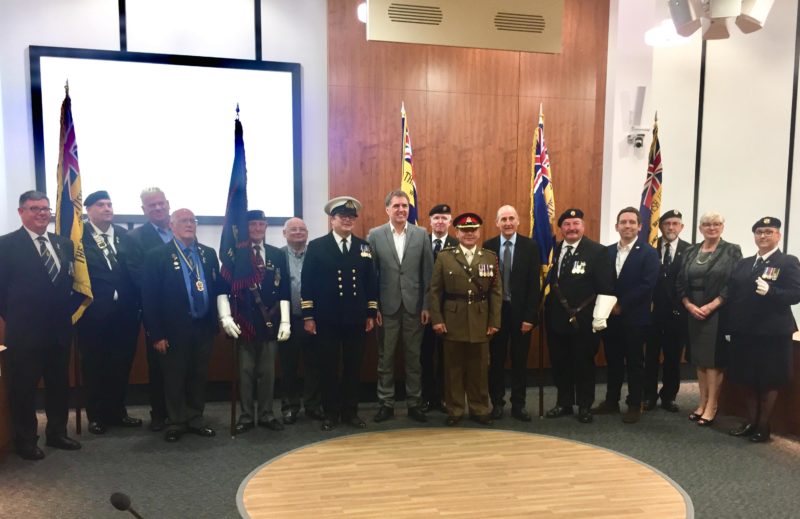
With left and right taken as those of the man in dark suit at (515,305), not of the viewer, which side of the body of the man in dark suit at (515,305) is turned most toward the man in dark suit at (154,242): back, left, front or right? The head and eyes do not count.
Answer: right

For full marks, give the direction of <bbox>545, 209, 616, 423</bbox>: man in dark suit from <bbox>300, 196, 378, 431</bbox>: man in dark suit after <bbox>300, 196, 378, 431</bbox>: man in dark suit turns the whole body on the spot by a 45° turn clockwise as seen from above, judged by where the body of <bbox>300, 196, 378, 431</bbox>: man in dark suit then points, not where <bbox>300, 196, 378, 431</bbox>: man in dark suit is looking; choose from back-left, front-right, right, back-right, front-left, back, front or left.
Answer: back-left

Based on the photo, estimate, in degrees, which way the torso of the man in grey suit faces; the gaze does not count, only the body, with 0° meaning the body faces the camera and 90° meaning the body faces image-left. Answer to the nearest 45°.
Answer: approximately 0°

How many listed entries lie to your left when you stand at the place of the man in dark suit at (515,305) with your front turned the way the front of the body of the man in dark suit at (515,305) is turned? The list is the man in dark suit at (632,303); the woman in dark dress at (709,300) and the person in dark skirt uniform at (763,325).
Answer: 3

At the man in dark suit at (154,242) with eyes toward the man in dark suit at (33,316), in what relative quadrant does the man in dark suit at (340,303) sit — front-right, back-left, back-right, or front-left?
back-left

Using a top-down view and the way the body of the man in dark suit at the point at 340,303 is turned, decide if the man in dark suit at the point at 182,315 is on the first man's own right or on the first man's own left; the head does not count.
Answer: on the first man's own right

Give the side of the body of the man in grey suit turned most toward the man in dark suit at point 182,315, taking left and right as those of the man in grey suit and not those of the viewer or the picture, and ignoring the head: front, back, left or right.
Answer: right

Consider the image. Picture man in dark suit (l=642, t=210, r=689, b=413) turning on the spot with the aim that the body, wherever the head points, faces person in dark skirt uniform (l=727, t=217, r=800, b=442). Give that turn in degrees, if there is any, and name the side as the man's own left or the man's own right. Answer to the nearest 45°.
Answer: approximately 45° to the man's own left

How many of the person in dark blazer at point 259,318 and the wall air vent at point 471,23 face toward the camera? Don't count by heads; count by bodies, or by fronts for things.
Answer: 2
